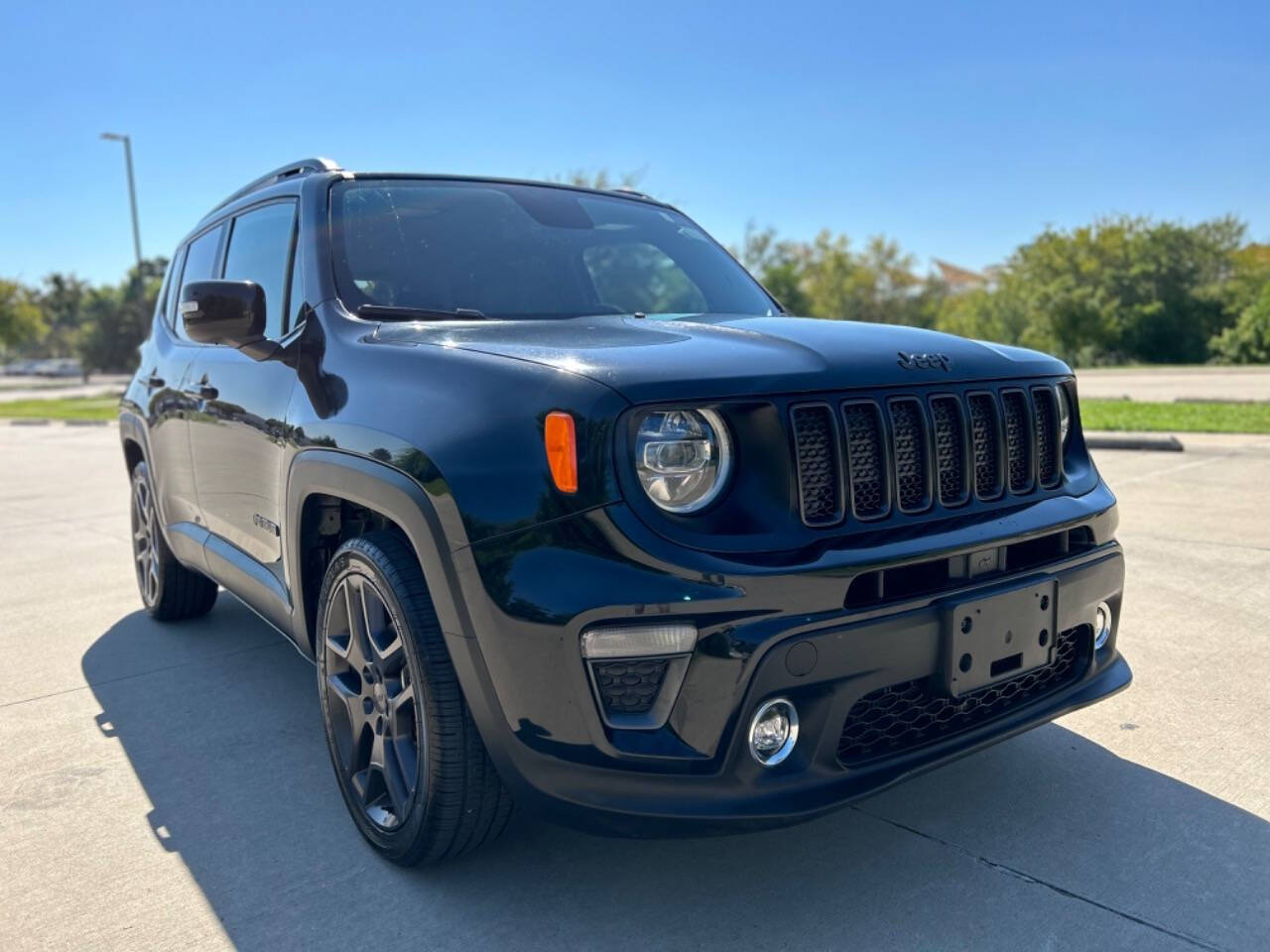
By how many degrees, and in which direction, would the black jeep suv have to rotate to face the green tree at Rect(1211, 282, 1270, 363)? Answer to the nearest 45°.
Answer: approximately 90° to its left

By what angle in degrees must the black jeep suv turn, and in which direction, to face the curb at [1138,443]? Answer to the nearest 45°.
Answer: approximately 90° to its left

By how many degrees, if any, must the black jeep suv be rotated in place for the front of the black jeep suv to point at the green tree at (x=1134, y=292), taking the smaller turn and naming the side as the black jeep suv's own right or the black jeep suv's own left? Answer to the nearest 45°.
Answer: approximately 90° to the black jeep suv's own left

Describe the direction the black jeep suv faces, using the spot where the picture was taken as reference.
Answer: facing the viewer and to the right of the viewer
